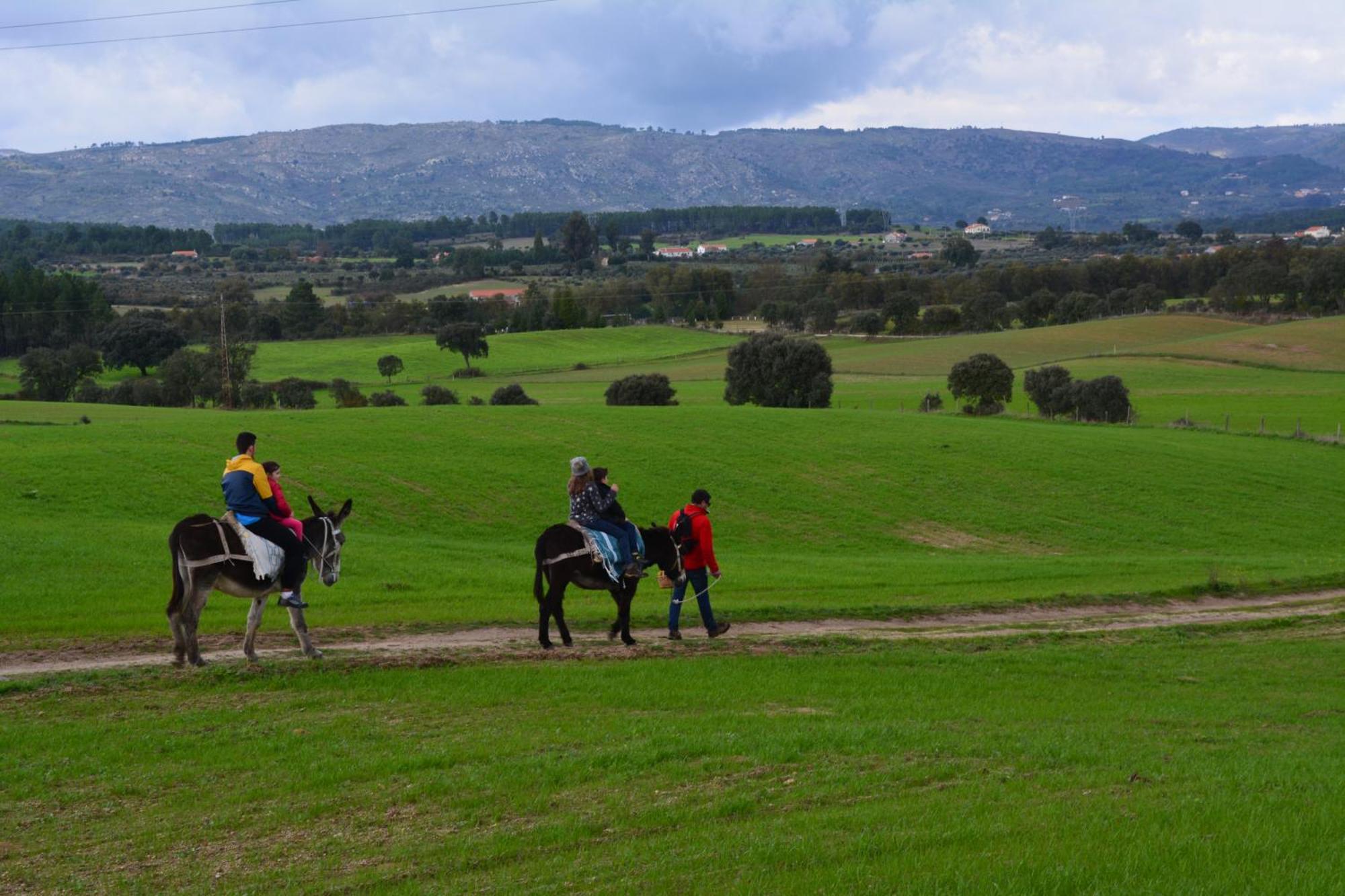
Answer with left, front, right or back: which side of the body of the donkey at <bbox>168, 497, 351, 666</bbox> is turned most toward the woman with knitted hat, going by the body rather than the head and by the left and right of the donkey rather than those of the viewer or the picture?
front

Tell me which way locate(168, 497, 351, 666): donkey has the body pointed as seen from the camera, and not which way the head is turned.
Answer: to the viewer's right

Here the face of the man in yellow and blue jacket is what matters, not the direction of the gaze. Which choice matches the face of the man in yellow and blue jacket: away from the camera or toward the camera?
away from the camera

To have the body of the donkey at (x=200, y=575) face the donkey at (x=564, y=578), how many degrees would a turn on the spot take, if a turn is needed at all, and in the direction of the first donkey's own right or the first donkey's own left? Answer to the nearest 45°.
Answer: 0° — it already faces it
